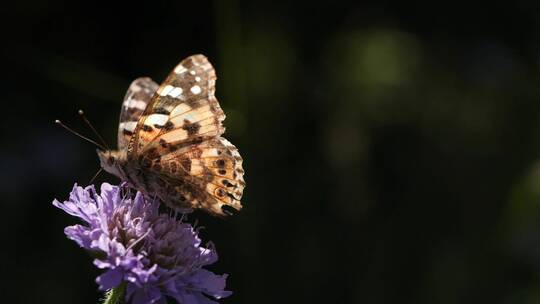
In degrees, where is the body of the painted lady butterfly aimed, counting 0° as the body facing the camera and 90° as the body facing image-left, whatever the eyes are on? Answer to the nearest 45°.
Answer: approximately 90°
